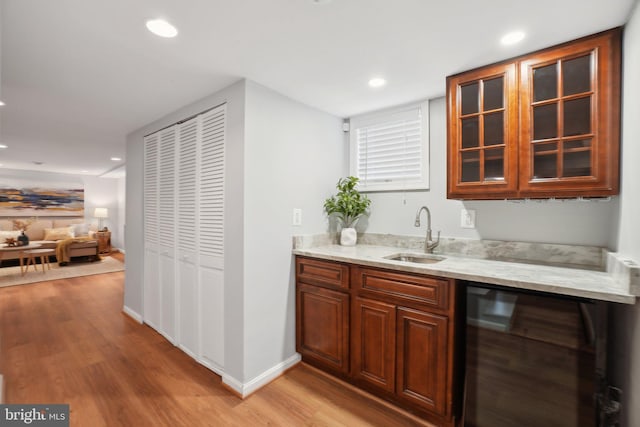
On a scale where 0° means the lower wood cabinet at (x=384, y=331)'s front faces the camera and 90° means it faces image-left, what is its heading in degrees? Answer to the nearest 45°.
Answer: approximately 45°

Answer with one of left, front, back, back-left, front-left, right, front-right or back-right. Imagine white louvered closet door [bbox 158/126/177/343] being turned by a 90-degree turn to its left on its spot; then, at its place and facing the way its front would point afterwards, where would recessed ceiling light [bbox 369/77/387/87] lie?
front

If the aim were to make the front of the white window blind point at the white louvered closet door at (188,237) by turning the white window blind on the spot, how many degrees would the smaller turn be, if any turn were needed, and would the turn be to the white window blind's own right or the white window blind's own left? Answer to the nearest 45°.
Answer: approximately 45° to the white window blind's own right

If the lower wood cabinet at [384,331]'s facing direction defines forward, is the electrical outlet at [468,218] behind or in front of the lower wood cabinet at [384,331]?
behind

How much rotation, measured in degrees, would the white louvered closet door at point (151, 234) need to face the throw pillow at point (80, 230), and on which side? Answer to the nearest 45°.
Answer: approximately 135° to its right

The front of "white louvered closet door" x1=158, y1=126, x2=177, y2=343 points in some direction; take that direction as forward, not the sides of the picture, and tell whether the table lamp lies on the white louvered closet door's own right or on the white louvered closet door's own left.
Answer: on the white louvered closet door's own right

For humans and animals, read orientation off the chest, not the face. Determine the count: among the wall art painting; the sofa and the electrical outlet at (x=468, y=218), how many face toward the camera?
3

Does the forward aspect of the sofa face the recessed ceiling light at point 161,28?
yes
